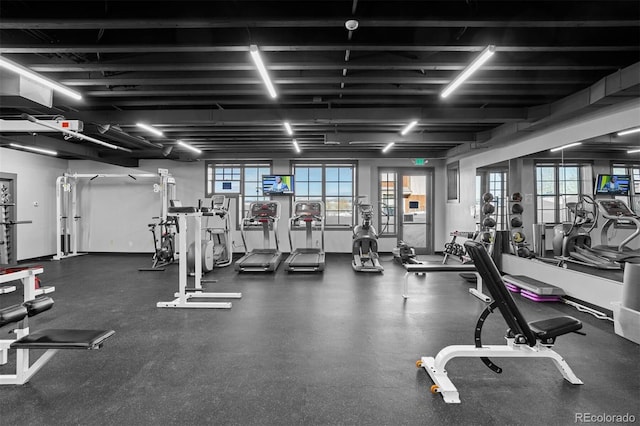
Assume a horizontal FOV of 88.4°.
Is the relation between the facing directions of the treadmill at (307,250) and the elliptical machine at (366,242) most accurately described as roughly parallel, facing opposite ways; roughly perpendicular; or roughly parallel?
roughly parallel

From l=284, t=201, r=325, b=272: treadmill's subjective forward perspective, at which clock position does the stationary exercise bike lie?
The stationary exercise bike is roughly at 9 o'clock from the treadmill.

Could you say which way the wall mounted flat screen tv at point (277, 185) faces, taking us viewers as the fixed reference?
facing the viewer

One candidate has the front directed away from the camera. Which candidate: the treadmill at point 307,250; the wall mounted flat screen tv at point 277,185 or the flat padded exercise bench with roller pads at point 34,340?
the treadmill

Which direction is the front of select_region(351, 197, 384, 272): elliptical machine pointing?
away from the camera

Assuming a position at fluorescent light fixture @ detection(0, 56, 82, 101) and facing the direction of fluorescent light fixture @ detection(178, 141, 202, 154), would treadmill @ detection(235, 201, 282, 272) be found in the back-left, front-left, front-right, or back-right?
front-right

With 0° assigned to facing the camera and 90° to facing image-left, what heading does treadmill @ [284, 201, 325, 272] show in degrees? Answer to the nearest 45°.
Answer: approximately 180°

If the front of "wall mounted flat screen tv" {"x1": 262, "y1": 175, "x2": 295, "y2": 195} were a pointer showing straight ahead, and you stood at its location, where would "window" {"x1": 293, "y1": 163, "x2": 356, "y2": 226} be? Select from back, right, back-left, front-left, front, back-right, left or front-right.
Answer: left

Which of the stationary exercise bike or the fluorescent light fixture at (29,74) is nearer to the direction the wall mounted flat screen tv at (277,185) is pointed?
the fluorescent light fixture

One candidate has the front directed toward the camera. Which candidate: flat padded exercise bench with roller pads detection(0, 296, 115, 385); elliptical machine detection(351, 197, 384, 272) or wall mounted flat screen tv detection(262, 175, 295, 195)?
the wall mounted flat screen tv

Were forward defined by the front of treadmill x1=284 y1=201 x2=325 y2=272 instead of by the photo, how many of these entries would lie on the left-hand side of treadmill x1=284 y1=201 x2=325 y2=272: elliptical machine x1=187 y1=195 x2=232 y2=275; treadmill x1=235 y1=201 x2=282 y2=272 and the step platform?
2

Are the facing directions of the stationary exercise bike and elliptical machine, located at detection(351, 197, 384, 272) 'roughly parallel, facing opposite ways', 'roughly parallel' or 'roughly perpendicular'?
roughly parallel
